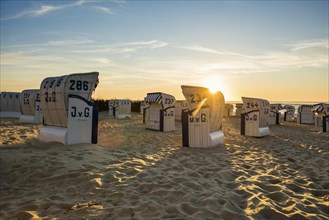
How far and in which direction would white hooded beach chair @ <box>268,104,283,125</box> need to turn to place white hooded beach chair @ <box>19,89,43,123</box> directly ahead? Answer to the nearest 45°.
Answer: approximately 180°

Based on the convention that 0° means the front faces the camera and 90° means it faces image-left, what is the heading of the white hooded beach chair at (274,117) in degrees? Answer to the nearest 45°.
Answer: approximately 225°

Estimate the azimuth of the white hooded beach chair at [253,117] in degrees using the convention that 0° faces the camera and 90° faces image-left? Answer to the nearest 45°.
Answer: approximately 135°

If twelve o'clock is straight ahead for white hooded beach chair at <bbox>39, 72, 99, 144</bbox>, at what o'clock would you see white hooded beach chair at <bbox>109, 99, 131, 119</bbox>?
white hooded beach chair at <bbox>109, 99, 131, 119</bbox> is roughly at 11 o'clock from white hooded beach chair at <bbox>39, 72, 99, 144</bbox>.

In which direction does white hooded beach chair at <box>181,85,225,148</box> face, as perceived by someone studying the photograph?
facing away from the viewer and to the left of the viewer

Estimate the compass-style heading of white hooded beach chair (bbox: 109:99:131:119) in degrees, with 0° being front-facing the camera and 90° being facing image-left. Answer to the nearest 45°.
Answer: approximately 135°

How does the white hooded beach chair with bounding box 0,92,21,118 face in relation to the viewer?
away from the camera
